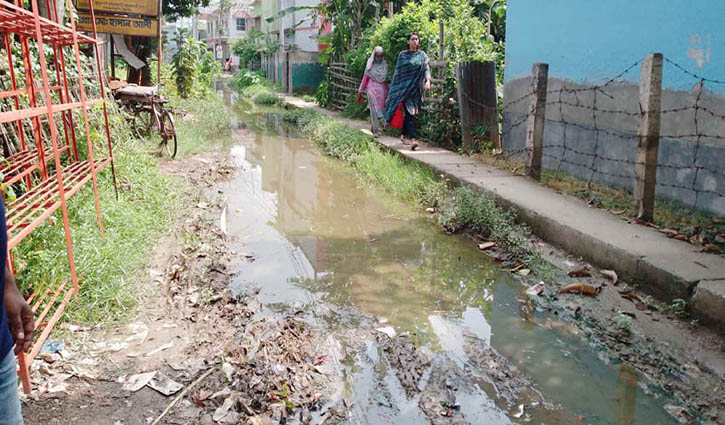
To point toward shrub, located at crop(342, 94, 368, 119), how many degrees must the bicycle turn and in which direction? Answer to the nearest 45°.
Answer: approximately 90° to its left

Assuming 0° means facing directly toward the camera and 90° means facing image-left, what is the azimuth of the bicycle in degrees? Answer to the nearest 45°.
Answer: approximately 315°

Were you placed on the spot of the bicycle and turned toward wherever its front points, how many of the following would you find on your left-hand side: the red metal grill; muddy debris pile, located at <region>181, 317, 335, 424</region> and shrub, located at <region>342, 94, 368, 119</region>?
1

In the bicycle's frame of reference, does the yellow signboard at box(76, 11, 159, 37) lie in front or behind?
behind

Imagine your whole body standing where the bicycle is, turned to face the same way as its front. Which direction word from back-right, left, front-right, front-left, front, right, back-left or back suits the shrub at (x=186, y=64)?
back-left

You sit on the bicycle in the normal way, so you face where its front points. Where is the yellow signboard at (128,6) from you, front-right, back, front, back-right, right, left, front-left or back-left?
back-left

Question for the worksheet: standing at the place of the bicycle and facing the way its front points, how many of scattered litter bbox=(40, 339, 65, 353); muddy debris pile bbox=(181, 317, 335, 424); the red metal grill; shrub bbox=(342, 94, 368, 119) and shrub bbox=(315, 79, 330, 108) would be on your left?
2

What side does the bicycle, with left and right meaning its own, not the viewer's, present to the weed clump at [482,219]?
front

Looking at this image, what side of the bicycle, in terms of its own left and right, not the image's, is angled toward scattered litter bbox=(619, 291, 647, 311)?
front

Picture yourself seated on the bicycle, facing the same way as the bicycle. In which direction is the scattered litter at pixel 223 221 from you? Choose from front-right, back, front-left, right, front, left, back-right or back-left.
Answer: front-right

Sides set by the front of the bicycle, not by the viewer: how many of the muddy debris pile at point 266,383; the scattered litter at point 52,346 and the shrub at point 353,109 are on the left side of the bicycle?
1

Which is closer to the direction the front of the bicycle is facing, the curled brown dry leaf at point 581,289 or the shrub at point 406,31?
the curled brown dry leaf

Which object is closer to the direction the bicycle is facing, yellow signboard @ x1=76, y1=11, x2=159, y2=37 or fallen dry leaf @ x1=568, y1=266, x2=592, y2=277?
the fallen dry leaf

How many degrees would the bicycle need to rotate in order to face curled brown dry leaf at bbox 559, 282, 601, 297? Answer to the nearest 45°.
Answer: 0° — it already faces it

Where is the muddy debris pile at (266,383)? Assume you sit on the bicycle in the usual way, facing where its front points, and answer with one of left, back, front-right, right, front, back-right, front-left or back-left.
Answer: front-right

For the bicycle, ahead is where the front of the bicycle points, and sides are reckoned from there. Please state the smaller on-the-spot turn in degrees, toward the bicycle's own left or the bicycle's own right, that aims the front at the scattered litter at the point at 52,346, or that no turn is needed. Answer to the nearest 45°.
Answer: approximately 45° to the bicycle's own right
